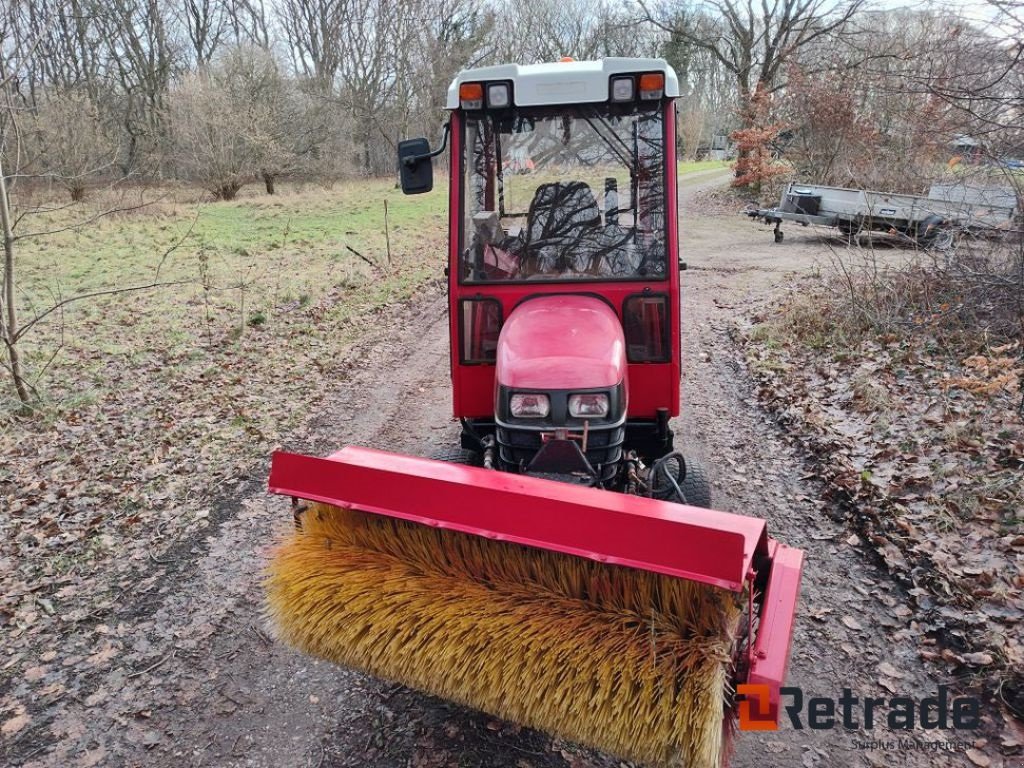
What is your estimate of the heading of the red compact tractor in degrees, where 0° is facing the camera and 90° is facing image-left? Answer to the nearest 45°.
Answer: approximately 0°

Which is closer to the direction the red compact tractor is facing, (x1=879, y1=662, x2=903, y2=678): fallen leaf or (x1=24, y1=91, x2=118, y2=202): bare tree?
the fallen leaf

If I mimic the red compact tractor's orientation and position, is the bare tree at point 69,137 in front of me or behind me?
behind

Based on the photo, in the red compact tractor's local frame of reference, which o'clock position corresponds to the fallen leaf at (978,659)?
The fallen leaf is roughly at 10 o'clock from the red compact tractor.

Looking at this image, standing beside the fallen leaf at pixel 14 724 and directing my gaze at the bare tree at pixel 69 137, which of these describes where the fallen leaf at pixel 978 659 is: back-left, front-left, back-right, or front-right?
back-right

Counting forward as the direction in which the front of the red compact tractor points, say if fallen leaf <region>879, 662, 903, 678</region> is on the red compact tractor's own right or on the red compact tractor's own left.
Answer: on the red compact tractor's own left
